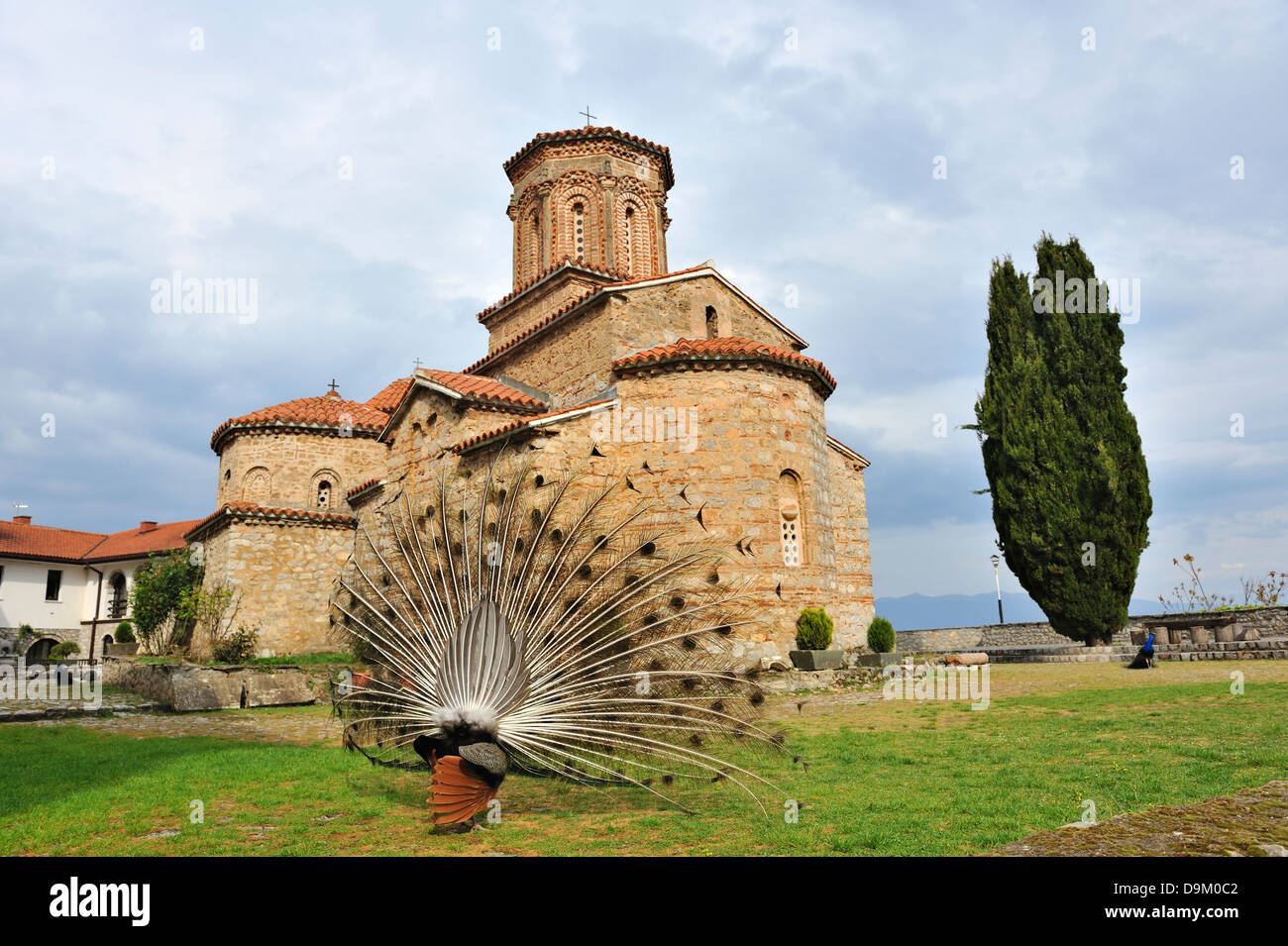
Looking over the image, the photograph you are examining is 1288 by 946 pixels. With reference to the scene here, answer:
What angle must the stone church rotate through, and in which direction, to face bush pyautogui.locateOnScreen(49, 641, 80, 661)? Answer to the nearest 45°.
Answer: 0° — it already faces it

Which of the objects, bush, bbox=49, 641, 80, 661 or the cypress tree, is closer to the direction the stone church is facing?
the bush

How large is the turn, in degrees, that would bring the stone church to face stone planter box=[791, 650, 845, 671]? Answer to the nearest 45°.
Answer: approximately 180°

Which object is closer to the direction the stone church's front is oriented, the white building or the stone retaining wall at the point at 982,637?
the white building
